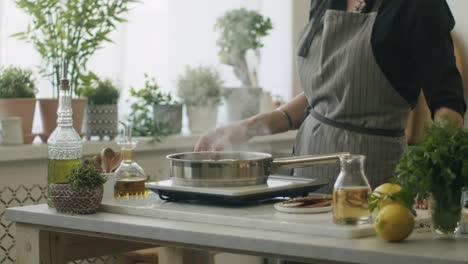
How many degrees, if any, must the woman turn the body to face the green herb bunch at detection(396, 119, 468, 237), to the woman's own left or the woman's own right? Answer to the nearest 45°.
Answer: approximately 45° to the woman's own left

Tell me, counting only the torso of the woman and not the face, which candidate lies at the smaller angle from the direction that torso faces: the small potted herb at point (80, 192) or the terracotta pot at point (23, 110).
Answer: the small potted herb

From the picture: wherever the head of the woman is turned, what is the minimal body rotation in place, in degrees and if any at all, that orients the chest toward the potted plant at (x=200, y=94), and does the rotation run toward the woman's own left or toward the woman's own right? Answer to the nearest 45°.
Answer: approximately 90° to the woman's own right

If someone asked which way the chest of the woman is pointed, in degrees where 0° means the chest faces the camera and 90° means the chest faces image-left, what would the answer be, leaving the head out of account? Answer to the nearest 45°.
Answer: approximately 45°

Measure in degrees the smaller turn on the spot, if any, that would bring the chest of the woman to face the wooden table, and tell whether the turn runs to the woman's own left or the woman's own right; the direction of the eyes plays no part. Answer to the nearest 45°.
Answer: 0° — they already face it

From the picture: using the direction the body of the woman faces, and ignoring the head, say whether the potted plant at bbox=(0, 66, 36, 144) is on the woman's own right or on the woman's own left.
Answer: on the woman's own right
